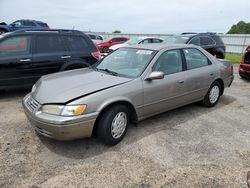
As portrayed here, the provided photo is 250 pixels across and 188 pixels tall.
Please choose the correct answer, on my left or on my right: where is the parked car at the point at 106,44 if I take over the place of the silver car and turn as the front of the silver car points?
on my right

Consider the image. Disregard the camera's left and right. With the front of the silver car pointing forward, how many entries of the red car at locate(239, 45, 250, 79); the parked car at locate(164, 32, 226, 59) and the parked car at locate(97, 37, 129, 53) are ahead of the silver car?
0

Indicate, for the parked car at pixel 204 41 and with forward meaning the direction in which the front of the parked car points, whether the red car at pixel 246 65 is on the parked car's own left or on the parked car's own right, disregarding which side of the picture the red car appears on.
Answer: on the parked car's own left

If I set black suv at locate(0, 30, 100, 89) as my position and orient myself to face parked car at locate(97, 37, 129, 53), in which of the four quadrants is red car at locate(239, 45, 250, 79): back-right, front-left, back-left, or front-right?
front-right

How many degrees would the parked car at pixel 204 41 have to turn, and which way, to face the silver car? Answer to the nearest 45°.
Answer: approximately 45° to its left

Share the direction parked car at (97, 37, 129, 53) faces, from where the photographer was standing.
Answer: facing the viewer and to the left of the viewer

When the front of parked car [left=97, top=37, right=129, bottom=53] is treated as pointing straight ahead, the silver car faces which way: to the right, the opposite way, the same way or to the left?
the same way

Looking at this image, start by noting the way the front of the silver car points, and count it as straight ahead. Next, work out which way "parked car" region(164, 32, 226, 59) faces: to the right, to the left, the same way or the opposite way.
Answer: the same way

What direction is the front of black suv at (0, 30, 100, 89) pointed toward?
to the viewer's left

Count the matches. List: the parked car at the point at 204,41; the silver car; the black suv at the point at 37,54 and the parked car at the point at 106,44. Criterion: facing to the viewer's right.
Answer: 0

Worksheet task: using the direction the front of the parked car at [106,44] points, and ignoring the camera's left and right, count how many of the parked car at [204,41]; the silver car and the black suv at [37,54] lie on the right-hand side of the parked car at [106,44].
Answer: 0

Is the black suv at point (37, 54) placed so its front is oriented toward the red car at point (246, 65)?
no

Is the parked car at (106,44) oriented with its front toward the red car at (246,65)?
no

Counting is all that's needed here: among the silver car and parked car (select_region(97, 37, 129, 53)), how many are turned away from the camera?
0

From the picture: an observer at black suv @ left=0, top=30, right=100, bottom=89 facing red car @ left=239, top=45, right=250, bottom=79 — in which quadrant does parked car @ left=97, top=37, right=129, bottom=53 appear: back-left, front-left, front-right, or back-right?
front-left

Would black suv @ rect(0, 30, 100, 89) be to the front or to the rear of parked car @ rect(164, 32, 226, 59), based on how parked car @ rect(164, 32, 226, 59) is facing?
to the front

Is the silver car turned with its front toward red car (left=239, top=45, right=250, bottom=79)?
no
